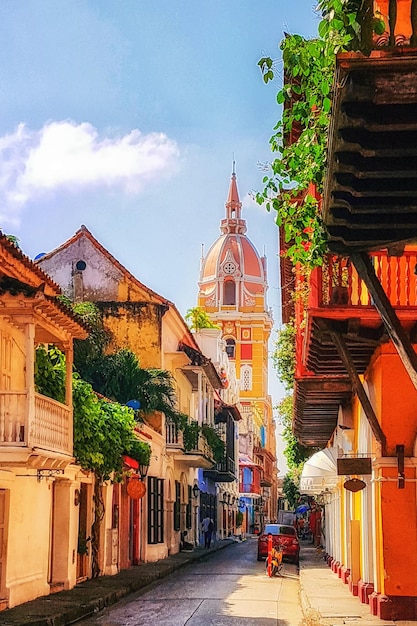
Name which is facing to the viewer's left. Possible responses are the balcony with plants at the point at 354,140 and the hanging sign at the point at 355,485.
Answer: the balcony with plants

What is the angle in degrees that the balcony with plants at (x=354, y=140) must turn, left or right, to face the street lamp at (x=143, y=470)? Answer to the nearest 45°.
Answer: approximately 90° to its right

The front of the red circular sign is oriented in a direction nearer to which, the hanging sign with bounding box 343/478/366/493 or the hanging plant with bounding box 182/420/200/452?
the hanging sign

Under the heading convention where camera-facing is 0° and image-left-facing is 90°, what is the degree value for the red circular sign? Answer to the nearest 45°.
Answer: approximately 0°

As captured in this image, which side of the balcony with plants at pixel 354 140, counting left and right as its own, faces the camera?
left

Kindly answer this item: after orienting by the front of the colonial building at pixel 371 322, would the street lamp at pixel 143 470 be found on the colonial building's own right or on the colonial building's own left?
on the colonial building's own right

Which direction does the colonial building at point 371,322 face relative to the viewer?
to the viewer's left

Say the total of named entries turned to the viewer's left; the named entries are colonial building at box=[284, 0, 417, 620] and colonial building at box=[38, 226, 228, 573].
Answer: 1

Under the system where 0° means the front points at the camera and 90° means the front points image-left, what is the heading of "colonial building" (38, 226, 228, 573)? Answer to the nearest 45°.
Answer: approximately 270°

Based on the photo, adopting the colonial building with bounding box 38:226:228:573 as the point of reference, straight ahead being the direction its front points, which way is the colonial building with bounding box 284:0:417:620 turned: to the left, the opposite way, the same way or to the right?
the opposite way
